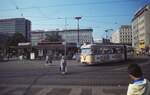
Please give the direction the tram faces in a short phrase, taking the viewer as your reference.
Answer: facing the viewer and to the left of the viewer

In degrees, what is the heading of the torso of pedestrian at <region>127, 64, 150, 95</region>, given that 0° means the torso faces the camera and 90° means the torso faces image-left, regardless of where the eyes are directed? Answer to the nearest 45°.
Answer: approximately 135°

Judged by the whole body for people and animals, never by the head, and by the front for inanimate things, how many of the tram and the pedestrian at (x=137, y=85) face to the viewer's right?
0

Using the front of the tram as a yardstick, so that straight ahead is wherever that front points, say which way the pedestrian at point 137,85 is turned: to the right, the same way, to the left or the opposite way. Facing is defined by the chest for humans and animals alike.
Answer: to the right

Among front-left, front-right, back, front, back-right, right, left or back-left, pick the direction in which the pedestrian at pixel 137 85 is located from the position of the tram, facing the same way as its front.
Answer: front-left
